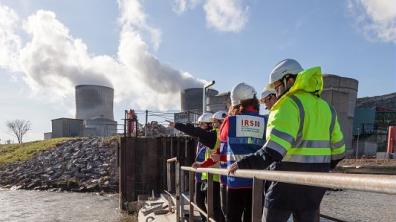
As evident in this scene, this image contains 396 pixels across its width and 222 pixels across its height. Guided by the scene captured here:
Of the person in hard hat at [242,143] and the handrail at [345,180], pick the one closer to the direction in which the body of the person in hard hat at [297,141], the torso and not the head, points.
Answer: the person in hard hat

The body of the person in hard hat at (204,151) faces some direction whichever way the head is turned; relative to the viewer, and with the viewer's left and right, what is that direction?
facing to the left of the viewer

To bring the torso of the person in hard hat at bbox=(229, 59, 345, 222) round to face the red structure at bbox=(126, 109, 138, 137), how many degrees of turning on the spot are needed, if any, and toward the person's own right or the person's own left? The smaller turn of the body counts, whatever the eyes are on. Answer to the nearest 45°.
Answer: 0° — they already face it

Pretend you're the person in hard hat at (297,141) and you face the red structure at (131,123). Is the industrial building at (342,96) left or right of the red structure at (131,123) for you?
right

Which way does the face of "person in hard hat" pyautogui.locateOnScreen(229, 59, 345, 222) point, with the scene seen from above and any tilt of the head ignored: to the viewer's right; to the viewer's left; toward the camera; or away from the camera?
to the viewer's left

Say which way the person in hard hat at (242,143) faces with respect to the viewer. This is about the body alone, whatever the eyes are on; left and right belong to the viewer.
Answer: facing away from the viewer and to the left of the viewer

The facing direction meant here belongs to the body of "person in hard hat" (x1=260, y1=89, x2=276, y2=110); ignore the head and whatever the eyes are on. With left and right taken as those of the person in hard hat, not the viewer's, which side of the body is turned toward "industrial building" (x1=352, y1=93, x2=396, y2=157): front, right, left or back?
right

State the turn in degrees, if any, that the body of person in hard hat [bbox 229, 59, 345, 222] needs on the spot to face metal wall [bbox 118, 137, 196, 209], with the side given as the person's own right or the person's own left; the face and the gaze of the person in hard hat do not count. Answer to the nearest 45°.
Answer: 0° — they already face it

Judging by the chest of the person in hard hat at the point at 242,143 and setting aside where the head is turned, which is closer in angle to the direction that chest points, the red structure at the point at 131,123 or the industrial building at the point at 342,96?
the red structure

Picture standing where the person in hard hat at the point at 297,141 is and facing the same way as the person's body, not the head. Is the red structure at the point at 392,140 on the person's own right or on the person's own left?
on the person's own right

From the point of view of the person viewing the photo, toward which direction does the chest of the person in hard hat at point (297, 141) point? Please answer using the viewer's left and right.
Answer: facing away from the viewer and to the left of the viewer

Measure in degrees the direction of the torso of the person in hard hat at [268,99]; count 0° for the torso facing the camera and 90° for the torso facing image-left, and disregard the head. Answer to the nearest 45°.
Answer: approximately 90°
